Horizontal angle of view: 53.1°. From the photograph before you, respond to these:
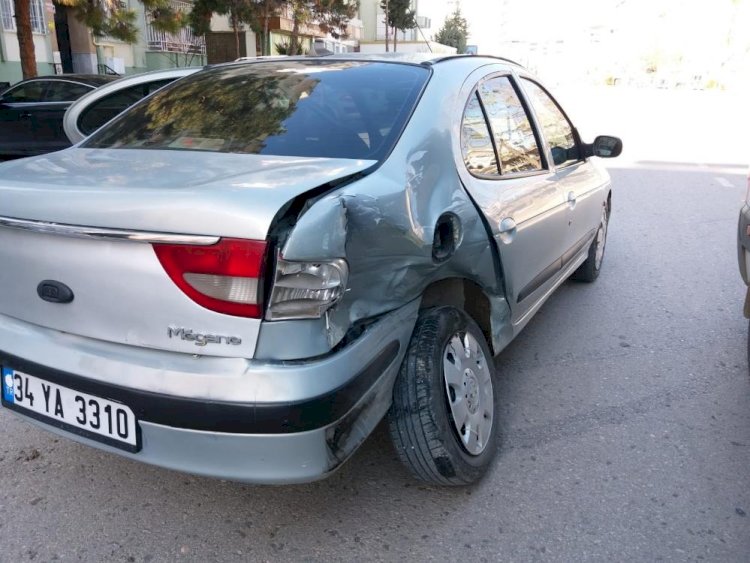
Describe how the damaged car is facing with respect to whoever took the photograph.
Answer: facing away from the viewer and to the right of the viewer

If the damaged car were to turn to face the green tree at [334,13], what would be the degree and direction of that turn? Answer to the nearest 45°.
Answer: approximately 45° to its left

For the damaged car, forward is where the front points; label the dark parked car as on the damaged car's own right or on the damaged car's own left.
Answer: on the damaged car's own left

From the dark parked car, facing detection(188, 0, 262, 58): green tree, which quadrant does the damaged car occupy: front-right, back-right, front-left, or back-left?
back-right

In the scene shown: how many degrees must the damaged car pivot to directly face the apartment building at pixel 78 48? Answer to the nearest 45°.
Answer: approximately 45° to its left

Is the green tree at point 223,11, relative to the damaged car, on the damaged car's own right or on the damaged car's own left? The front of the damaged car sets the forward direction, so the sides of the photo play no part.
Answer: on the damaged car's own left
